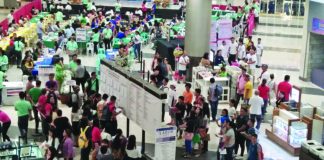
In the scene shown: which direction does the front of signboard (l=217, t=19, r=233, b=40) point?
toward the camera

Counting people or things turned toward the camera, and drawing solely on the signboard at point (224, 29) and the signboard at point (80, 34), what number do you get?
2

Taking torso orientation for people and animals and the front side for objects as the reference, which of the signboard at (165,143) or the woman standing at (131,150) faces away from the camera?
the woman standing

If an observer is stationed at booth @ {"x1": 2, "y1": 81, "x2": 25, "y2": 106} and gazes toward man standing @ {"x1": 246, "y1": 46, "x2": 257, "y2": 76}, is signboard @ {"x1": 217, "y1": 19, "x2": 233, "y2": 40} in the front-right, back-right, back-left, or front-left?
front-left

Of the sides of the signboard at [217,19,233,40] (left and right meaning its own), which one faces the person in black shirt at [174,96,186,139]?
front

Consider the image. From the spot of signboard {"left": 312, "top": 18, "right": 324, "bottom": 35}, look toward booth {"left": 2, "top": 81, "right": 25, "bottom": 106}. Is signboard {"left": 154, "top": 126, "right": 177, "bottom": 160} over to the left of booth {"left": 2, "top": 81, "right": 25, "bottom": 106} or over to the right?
left

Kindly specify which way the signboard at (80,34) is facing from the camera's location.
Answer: facing the viewer

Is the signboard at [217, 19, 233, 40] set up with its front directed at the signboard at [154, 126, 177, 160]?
yes

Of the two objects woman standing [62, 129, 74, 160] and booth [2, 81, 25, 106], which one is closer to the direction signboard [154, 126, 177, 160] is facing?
the woman standing
